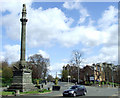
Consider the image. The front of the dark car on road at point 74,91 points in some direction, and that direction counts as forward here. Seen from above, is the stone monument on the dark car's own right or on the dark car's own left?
on the dark car's own right

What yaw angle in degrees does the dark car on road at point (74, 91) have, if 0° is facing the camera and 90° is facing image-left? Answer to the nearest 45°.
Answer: approximately 45°
